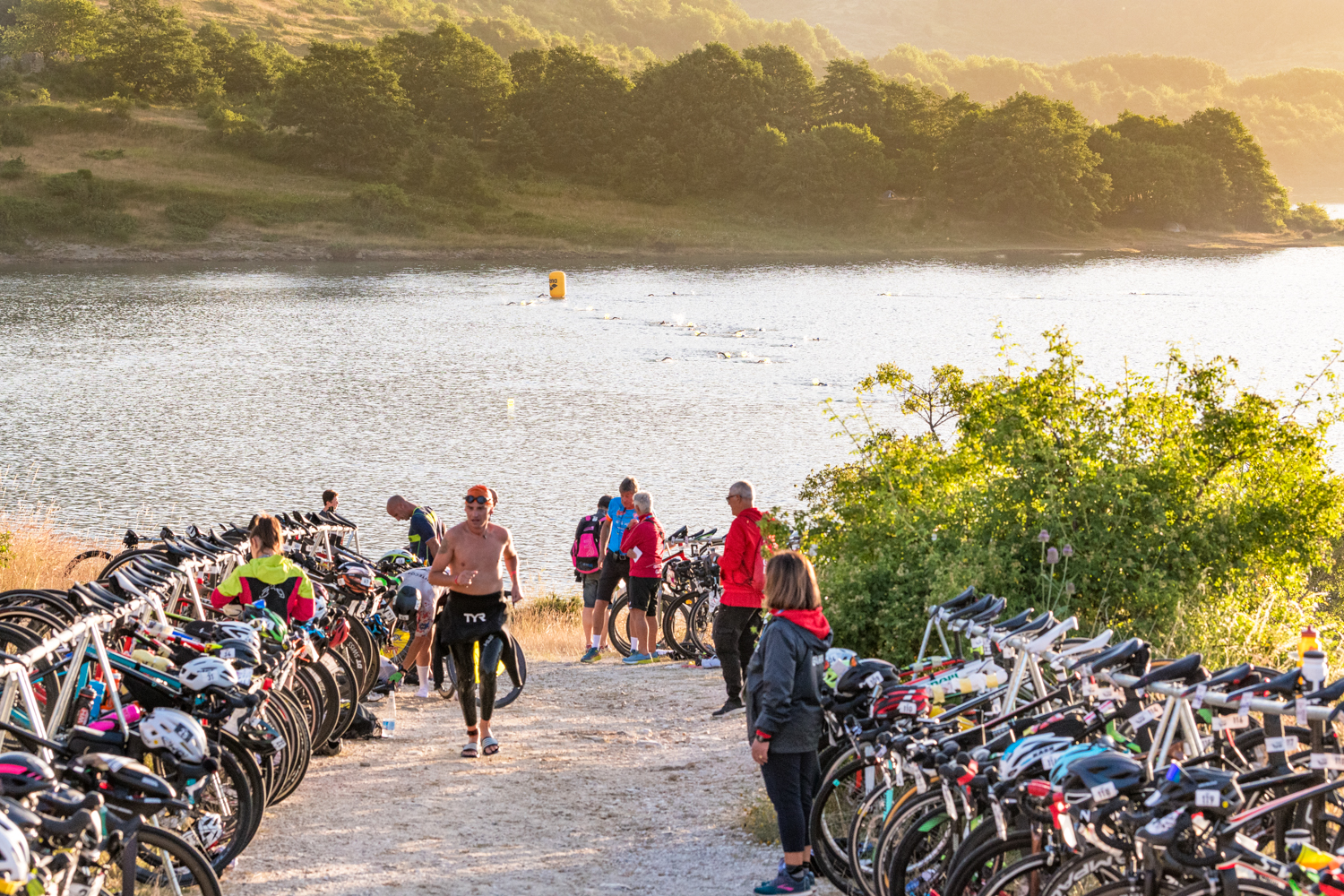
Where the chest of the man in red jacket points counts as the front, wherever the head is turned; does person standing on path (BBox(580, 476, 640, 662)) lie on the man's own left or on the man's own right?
on the man's own right

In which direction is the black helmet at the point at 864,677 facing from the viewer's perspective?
to the viewer's left

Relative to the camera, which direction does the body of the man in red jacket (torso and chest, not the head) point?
to the viewer's left

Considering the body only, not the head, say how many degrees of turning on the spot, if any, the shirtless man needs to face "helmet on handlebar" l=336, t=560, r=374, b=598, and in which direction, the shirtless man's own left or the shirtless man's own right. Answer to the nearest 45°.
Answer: approximately 135° to the shirtless man's own right

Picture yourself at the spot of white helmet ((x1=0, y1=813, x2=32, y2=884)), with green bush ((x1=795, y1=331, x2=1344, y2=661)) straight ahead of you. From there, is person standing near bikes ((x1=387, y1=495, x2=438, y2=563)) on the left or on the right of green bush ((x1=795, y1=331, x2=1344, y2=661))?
left

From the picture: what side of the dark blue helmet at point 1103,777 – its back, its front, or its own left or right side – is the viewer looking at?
left
